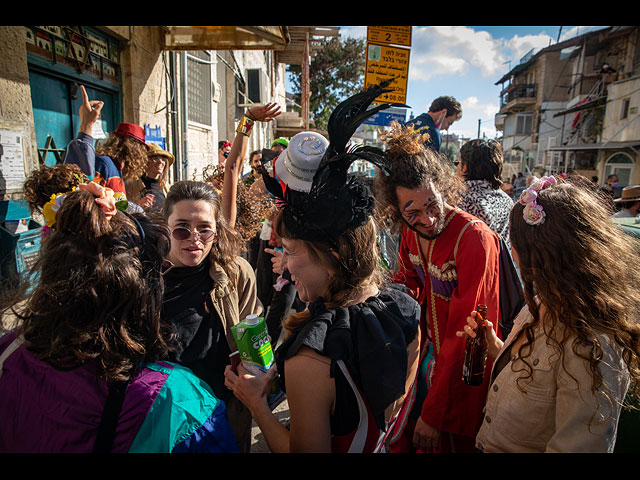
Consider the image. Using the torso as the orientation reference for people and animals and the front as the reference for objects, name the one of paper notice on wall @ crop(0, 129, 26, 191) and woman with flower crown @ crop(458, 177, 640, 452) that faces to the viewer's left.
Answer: the woman with flower crown

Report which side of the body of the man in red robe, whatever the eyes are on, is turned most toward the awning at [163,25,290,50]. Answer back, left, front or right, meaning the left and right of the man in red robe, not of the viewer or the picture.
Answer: right

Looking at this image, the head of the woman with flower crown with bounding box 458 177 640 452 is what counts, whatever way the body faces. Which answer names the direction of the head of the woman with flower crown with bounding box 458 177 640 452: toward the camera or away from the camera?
away from the camera

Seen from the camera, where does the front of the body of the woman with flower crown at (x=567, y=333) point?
to the viewer's left

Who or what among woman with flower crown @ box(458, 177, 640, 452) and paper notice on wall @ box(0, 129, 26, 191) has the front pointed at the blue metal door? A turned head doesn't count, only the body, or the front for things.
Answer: the woman with flower crown

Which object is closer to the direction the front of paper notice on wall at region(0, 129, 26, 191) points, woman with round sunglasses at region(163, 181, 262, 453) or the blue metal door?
the woman with round sunglasses

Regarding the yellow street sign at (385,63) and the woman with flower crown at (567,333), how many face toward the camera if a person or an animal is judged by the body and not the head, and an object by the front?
1

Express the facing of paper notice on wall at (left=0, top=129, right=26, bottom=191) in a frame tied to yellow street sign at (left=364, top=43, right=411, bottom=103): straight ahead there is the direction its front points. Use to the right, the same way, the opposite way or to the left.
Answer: to the left
